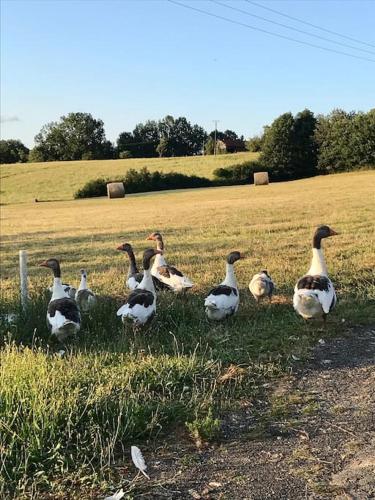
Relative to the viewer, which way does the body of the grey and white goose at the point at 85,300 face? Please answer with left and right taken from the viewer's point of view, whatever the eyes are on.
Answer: facing away from the viewer

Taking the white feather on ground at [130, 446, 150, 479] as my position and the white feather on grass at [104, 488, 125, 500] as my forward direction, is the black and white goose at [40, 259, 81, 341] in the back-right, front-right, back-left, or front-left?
back-right

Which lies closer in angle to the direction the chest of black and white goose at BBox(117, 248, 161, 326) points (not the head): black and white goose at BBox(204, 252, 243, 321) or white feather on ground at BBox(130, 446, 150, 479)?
the black and white goose

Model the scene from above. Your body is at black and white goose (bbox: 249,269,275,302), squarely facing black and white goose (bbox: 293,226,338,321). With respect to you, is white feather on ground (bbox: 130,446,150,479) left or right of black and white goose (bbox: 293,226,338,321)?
right

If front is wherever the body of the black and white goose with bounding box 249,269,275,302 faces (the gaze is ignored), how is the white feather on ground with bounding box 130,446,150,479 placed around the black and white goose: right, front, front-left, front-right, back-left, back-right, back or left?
back

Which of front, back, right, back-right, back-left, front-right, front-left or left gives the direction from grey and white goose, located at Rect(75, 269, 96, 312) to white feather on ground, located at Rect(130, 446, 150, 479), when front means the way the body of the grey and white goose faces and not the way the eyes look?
back

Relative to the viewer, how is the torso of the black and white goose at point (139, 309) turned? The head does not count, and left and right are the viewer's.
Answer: facing away from the viewer and to the right of the viewer

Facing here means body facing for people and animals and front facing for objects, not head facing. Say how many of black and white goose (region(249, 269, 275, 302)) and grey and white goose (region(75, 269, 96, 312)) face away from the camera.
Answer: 2

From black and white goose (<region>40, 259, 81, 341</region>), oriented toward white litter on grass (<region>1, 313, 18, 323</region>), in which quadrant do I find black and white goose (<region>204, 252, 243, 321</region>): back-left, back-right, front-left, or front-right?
back-right

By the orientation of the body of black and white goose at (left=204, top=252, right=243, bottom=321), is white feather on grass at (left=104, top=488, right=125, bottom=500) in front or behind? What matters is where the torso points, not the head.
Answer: behind

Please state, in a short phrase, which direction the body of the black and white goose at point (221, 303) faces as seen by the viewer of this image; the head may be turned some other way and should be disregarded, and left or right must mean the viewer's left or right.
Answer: facing away from the viewer and to the right of the viewer

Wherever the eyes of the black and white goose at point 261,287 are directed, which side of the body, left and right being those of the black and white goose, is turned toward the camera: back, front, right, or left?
back
